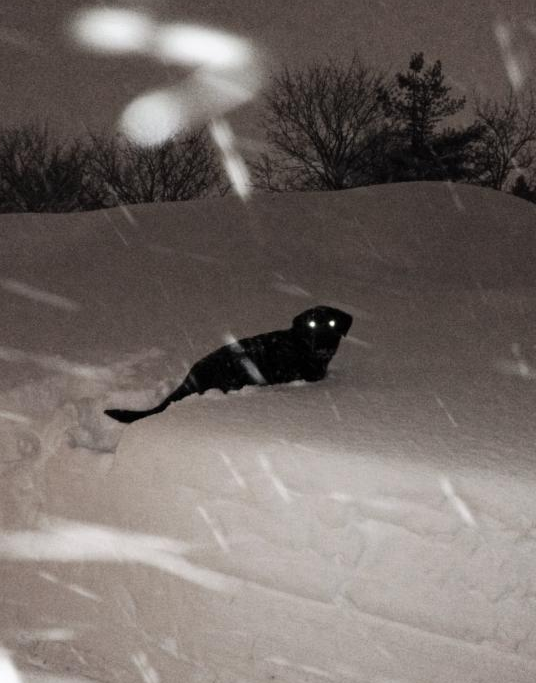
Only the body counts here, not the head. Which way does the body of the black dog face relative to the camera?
to the viewer's right

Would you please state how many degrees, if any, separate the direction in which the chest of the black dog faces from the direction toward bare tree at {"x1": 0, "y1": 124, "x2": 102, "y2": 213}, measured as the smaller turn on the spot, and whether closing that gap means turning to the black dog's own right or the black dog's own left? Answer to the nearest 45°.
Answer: approximately 90° to the black dog's own left

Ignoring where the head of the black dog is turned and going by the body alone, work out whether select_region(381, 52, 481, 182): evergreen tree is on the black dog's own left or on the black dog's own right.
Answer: on the black dog's own left

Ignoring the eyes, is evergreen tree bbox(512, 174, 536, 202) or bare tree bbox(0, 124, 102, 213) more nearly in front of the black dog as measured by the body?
the evergreen tree

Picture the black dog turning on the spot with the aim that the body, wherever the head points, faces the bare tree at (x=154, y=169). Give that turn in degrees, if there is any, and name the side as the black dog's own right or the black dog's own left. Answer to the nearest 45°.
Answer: approximately 90° to the black dog's own left

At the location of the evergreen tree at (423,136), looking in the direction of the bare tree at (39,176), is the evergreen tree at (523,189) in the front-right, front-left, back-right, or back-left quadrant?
back-right

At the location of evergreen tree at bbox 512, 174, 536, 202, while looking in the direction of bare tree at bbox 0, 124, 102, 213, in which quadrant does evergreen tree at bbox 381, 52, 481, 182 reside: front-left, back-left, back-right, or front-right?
front-left
